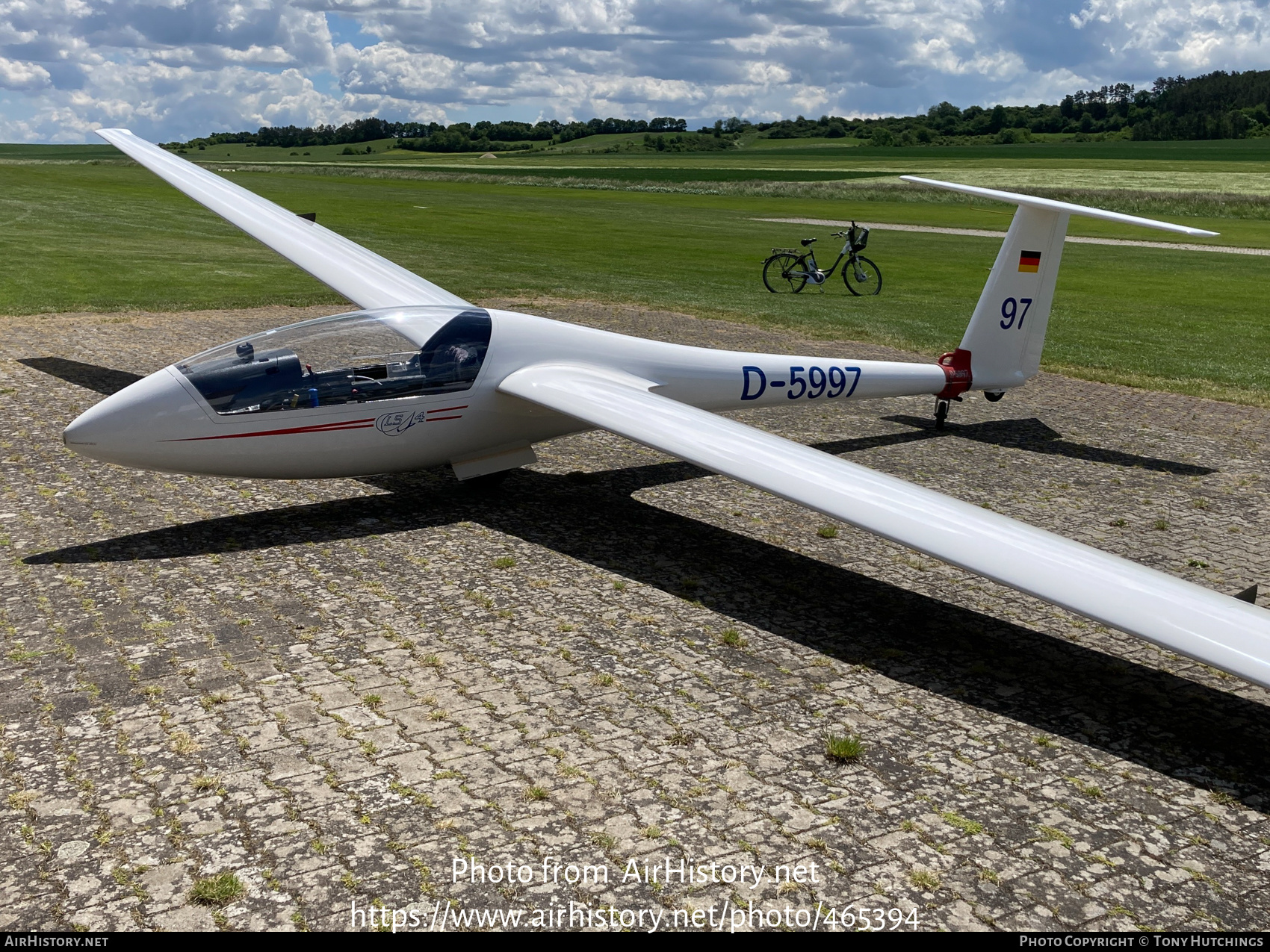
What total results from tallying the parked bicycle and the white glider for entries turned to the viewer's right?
1

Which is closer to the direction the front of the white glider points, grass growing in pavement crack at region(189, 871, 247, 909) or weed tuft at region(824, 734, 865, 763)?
the grass growing in pavement crack

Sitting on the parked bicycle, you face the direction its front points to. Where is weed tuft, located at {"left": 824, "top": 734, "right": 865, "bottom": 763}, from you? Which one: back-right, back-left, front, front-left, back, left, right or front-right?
right

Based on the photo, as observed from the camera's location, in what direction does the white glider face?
facing the viewer and to the left of the viewer

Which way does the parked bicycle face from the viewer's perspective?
to the viewer's right

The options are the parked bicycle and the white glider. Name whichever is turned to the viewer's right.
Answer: the parked bicycle

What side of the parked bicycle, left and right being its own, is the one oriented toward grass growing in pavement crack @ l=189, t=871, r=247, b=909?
right

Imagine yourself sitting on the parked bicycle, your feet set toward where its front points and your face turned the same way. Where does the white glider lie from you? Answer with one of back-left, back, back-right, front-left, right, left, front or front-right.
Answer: right

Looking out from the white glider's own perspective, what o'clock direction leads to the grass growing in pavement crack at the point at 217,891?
The grass growing in pavement crack is roughly at 11 o'clock from the white glider.
